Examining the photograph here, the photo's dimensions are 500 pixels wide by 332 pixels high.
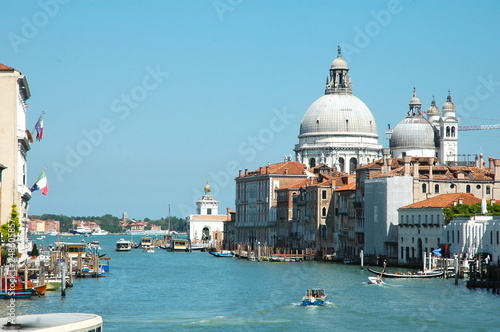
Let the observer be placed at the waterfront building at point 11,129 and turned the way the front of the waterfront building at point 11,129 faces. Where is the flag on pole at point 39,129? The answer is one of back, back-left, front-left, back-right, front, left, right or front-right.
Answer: front-left

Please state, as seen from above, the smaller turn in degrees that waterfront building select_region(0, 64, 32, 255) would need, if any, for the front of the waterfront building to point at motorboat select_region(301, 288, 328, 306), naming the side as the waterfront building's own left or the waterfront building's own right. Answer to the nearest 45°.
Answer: approximately 45° to the waterfront building's own right

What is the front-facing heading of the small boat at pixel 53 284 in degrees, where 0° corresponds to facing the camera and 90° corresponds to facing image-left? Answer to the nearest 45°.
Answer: approximately 270°

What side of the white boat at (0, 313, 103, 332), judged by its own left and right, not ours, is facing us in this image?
right

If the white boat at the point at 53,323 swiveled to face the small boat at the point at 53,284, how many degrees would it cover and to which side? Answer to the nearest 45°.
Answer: approximately 90° to its left

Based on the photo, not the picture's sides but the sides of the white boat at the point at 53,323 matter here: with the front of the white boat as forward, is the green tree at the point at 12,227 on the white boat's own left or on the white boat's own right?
on the white boat's own left

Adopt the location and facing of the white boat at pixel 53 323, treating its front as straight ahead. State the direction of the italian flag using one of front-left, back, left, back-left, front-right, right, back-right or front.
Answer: left

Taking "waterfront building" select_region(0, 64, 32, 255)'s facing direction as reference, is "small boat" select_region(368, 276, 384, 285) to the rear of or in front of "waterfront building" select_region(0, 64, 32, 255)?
in front

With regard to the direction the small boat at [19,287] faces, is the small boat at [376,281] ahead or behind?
ahead

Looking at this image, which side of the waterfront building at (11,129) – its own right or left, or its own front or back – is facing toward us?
right
